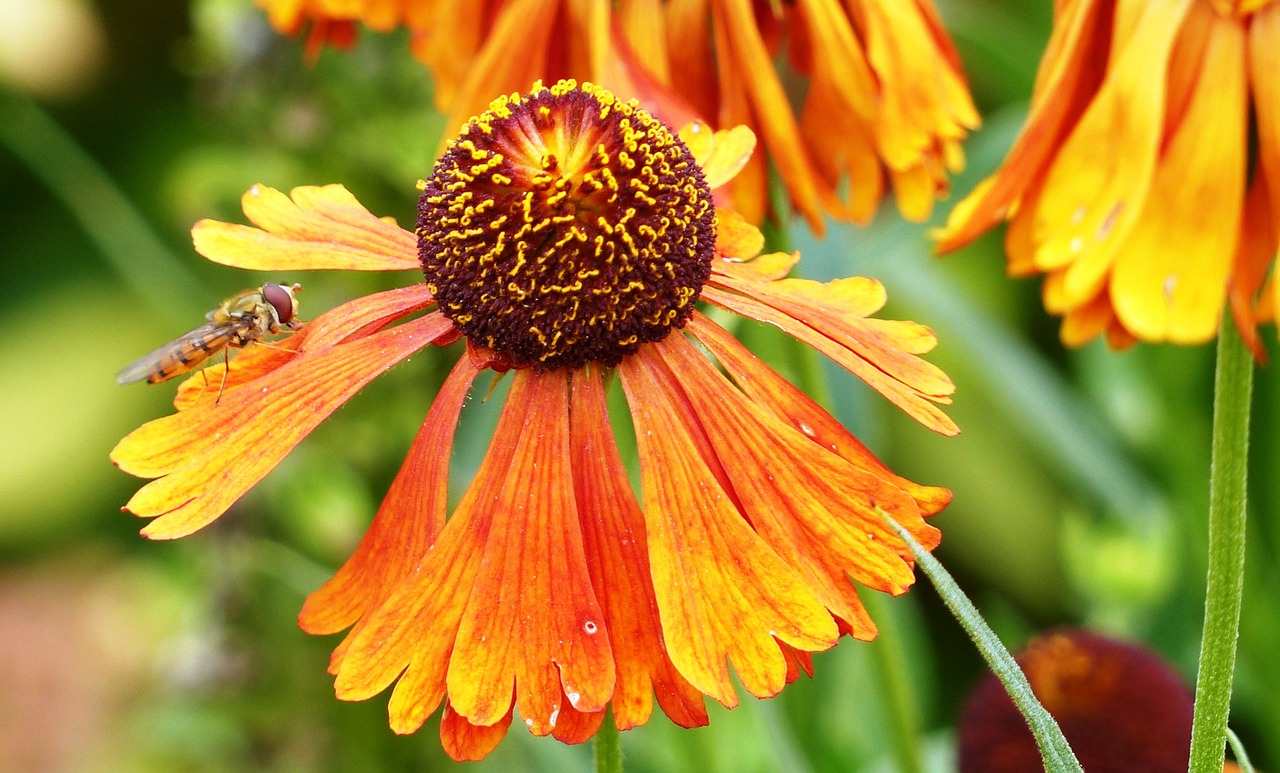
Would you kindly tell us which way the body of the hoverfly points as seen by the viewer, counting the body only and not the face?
to the viewer's right
